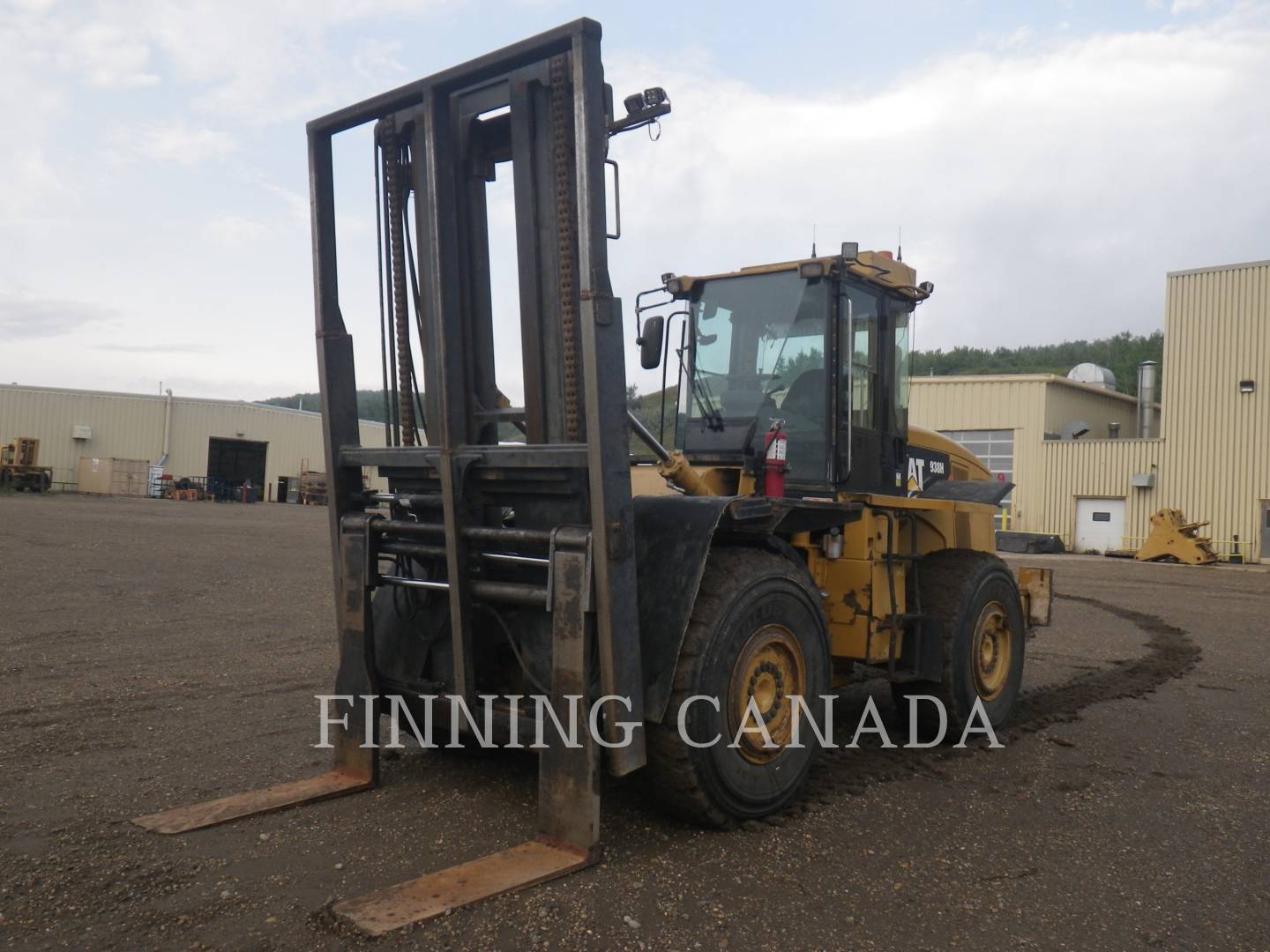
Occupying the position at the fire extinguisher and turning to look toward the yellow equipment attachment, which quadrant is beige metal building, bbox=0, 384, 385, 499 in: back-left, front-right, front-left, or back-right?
front-left

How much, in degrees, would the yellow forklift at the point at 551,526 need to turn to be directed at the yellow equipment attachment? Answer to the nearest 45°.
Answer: approximately 180°

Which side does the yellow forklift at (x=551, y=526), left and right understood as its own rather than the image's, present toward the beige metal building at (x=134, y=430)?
right

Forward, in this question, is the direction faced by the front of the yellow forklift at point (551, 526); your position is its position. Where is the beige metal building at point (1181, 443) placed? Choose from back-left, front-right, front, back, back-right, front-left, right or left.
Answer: back
